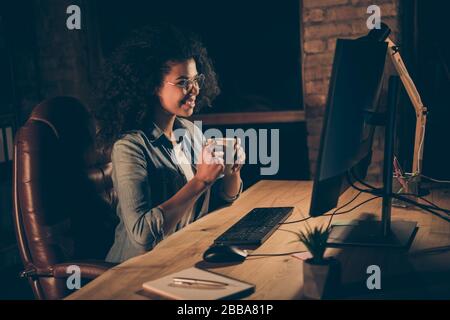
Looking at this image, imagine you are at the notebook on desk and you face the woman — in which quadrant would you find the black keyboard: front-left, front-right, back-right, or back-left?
front-right

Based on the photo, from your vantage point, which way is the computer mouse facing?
to the viewer's right

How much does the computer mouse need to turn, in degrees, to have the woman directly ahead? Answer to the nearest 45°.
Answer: approximately 90° to its left

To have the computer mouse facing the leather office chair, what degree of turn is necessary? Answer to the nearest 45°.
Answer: approximately 135° to its left
